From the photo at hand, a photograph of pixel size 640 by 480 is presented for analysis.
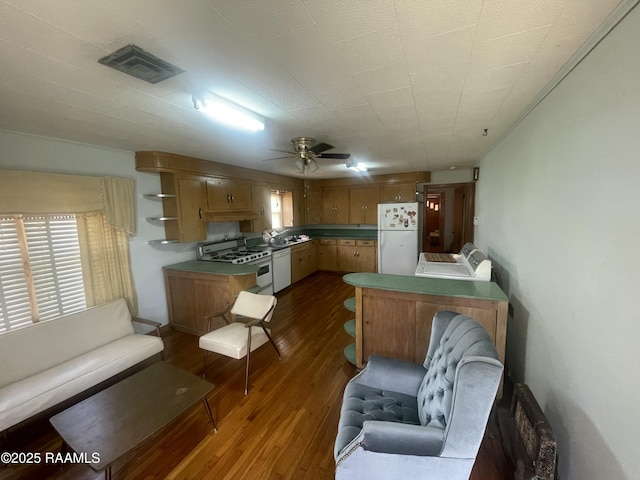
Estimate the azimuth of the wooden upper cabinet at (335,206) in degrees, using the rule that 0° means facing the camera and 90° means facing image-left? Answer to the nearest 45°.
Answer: approximately 0°

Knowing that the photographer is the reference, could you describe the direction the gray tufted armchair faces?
facing to the left of the viewer

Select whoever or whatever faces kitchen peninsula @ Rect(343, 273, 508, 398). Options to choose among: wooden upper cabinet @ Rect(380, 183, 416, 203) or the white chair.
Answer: the wooden upper cabinet

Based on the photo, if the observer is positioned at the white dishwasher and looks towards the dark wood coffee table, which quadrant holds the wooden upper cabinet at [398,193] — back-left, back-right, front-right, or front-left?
back-left

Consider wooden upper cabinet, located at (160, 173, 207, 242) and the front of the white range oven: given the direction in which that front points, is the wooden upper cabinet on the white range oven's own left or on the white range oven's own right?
on the white range oven's own right

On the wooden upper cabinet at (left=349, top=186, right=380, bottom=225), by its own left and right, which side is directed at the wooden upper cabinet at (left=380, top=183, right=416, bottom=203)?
left
